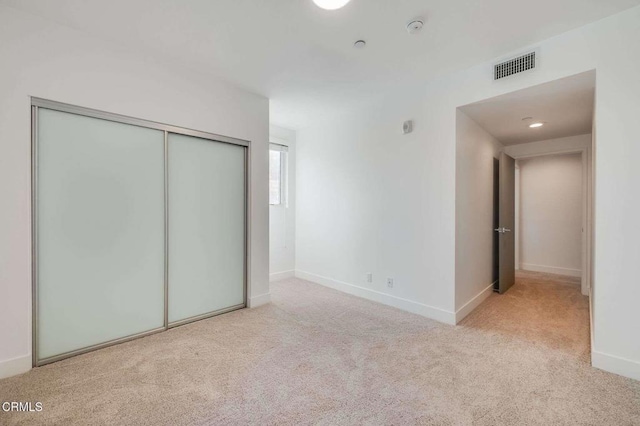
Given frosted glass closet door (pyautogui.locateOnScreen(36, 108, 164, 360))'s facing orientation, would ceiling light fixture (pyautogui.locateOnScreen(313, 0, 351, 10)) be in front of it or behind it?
in front

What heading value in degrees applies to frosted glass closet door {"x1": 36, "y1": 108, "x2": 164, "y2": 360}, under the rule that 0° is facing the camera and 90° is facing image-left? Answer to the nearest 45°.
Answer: approximately 315°

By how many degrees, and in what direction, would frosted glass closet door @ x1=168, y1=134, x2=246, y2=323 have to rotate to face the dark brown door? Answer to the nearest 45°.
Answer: approximately 45° to its left

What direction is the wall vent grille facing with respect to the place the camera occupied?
facing the viewer and to the left of the viewer

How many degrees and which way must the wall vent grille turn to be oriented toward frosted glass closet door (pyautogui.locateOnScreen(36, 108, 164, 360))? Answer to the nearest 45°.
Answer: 0° — it already faces it

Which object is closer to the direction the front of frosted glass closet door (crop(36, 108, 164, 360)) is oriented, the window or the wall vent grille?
the wall vent grille

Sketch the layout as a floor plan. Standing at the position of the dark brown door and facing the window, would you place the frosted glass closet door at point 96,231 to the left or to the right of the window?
left

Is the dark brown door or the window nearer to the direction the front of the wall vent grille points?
the window

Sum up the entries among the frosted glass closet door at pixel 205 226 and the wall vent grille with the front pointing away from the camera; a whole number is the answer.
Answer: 0

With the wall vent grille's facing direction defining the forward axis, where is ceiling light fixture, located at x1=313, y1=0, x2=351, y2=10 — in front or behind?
in front

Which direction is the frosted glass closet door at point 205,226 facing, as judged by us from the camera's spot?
facing the viewer and to the right of the viewer

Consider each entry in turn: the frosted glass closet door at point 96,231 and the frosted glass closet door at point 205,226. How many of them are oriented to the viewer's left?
0

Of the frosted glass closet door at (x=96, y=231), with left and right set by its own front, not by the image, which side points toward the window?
left

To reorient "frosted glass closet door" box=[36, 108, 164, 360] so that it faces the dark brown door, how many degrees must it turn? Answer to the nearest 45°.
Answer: approximately 45° to its left
